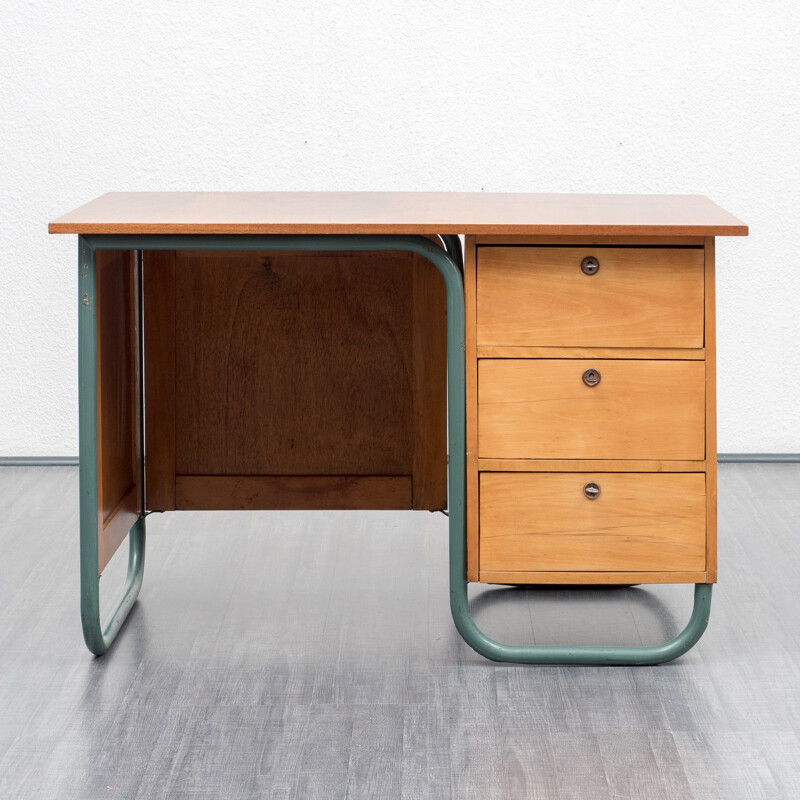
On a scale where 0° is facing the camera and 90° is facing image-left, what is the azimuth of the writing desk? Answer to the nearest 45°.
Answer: approximately 0°
